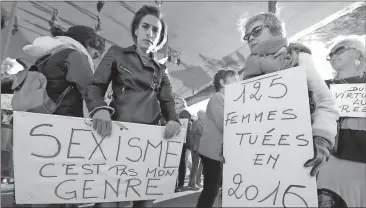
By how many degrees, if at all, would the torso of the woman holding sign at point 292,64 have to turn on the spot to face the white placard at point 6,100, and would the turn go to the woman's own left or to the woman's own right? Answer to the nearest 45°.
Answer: approximately 45° to the woman's own right

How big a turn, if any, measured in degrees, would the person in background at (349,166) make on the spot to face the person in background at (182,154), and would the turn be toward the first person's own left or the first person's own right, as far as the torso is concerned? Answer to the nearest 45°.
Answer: approximately 90° to the first person's own right

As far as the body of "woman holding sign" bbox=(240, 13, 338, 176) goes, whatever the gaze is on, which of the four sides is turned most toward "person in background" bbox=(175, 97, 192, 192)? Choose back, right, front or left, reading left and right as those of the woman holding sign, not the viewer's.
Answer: right

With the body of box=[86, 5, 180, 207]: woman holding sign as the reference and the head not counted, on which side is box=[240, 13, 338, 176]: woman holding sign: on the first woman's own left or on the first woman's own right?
on the first woman's own left

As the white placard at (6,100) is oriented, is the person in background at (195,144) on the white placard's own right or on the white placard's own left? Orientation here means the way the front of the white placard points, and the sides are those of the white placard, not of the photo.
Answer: on the white placard's own left
